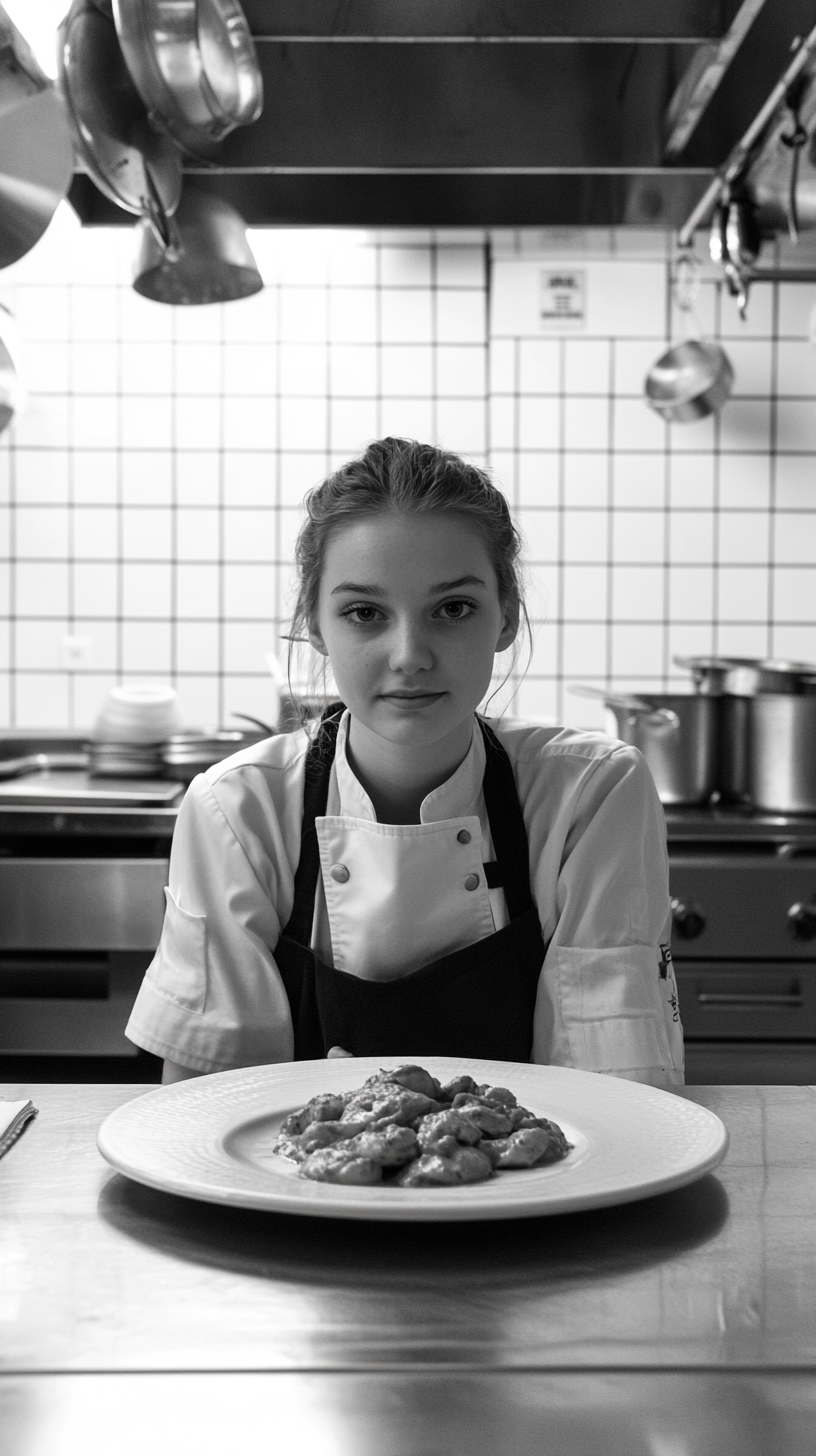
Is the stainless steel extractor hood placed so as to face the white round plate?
yes

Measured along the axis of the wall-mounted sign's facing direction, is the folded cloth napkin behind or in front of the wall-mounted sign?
in front

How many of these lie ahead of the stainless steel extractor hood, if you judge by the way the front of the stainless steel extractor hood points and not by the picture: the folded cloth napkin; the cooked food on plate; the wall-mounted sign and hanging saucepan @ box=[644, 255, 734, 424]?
2

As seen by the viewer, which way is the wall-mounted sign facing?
toward the camera

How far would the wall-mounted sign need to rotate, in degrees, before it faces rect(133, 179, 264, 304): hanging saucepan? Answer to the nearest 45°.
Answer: approximately 45° to its right

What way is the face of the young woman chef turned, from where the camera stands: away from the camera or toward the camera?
toward the camera

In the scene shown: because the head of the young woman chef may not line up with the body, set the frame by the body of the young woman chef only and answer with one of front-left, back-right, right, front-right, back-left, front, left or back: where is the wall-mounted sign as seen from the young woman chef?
back

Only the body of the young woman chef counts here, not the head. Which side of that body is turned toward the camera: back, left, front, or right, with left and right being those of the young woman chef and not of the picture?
front

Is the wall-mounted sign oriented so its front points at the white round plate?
yes

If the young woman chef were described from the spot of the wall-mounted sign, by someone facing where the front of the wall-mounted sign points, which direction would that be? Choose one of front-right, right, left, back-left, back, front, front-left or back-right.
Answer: front

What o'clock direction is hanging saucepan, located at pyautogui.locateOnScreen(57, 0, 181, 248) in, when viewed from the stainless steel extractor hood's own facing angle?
The hanging saucepan is roughly at 1 o'clock from the stainless steel extractor hood.
